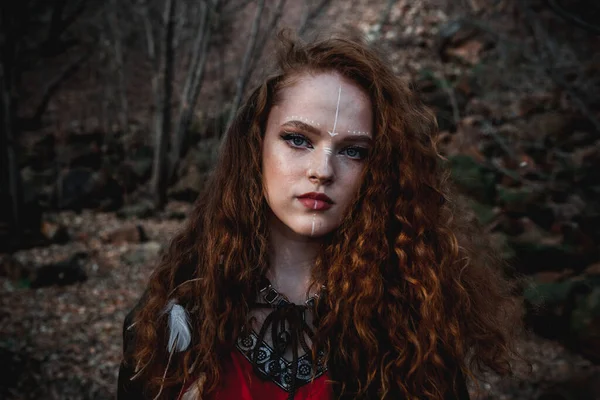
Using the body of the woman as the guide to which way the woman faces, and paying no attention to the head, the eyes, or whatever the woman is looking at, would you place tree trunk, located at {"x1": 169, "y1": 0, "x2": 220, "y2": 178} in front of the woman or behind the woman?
behind

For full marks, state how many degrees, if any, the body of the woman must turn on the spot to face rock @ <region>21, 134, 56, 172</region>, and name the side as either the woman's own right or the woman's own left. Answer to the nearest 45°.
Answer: approximately 135° to the woman's own right

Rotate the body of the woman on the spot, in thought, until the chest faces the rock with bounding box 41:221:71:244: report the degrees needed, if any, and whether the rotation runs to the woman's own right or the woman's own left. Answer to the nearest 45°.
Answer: approximately 135° to the woman's own right

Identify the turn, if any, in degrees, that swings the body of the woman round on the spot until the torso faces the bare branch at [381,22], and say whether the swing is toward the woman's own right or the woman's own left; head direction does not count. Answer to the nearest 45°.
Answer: approximately 180°

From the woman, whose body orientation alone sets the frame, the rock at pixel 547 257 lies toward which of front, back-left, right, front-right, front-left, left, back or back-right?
back-left

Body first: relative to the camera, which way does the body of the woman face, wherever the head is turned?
toward the camera

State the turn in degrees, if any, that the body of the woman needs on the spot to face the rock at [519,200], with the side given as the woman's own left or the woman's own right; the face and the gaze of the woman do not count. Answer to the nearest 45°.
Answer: approximately 135° to the woman's own left
